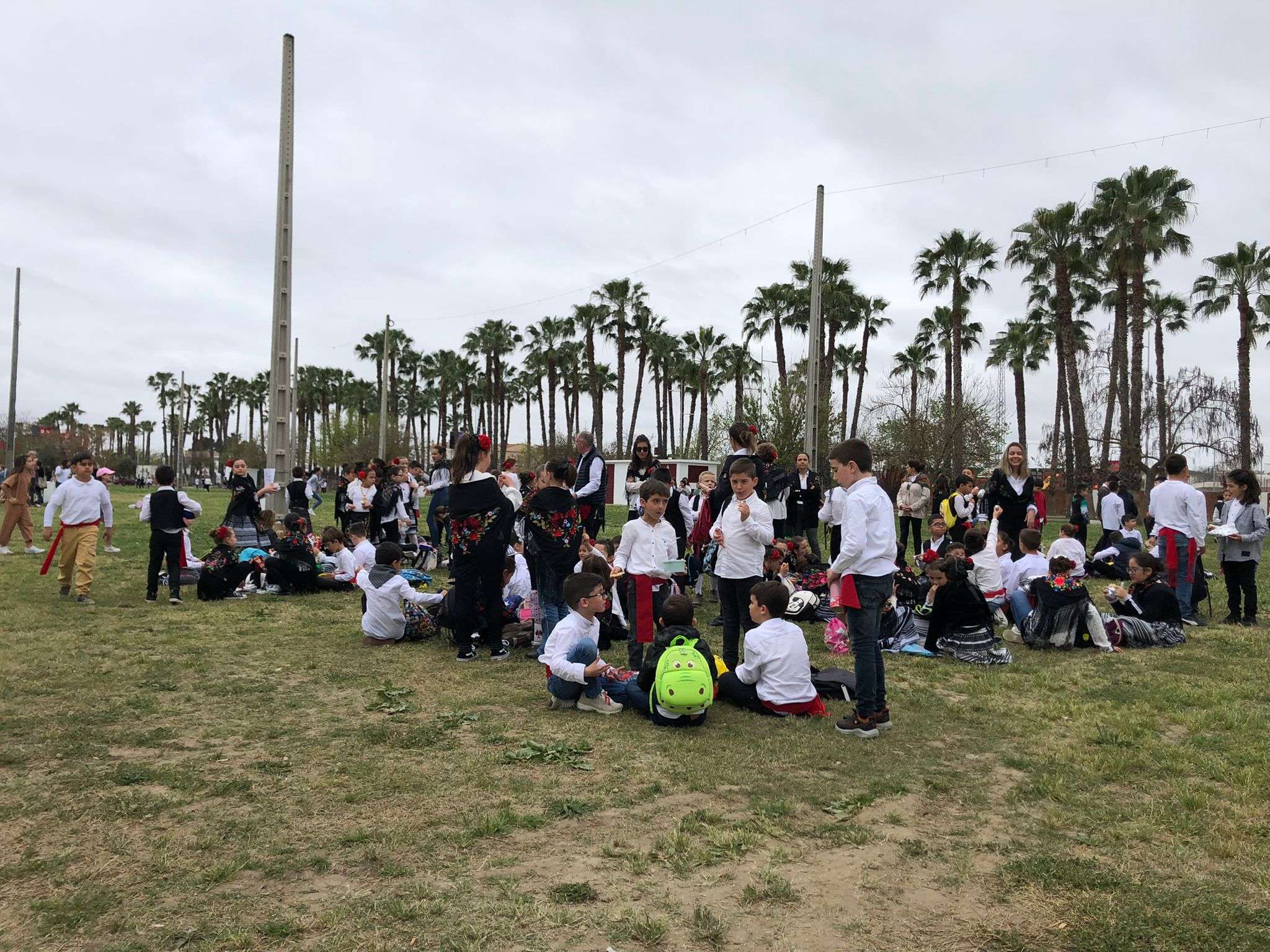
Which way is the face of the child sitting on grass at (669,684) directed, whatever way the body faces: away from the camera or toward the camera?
away from the camera

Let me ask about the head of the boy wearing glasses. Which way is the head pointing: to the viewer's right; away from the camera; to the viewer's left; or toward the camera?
to the viewer's right

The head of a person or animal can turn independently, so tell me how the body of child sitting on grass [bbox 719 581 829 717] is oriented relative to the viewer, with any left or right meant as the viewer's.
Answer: facing away from the viewer and to the left of the viewer

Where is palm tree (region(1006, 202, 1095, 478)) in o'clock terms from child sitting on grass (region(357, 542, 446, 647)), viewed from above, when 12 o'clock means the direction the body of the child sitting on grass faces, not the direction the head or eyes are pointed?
The palm tree is roughly at 12 o'clock from the child sitting on grass.

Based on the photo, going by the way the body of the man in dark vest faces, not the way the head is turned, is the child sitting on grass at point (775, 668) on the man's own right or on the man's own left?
on the man's own left

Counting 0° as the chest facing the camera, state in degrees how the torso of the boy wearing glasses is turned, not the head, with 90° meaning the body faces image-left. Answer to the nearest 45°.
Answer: approximately 270°

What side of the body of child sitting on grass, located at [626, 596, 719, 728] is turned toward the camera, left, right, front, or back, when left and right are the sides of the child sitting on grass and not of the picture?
back

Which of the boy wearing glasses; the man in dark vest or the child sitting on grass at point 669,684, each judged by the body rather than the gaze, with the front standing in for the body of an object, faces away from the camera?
the child sitting on grass

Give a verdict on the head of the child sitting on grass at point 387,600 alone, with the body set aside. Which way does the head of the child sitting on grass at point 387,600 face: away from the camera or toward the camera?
away from the camera

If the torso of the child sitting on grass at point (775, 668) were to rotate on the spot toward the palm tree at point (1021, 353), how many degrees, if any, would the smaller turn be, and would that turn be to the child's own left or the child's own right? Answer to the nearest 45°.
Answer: approximately 45° to the child's own right

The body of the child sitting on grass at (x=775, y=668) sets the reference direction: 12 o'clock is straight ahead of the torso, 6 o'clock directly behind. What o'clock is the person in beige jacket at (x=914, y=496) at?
The person in beige jacket is roughly at 2 o'clock from the child sitting on grass.
